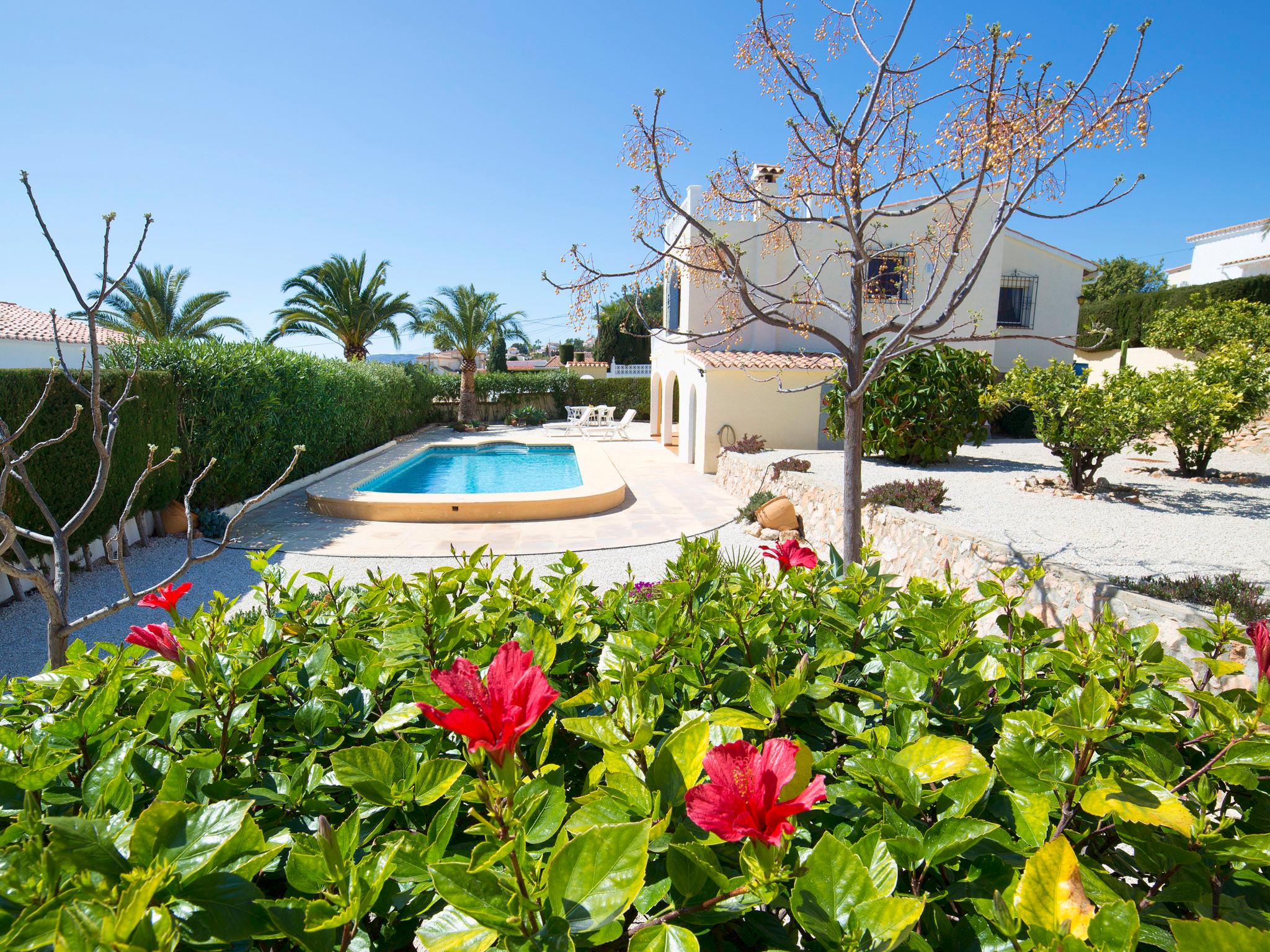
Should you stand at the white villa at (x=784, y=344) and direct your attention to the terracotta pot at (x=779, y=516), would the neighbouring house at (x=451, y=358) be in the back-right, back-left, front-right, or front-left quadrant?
back-right

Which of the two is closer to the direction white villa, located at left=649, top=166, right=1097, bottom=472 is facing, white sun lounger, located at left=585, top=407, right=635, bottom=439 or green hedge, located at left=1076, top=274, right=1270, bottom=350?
the white sun lounger

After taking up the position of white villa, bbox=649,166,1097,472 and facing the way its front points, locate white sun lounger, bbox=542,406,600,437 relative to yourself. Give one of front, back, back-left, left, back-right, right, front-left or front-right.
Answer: front-right

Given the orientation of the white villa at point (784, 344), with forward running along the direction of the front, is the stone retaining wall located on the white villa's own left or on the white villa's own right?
on the white villa's own left

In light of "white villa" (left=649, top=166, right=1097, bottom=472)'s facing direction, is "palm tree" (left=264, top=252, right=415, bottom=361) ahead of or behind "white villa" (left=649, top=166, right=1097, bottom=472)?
ahead

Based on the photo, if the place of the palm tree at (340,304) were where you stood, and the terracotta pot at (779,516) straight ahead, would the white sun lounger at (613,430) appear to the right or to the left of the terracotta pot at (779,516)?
left
